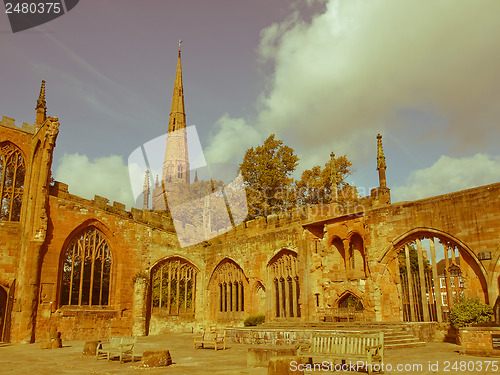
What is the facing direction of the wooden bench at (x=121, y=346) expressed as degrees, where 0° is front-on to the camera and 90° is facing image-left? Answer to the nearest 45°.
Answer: approximately 45°

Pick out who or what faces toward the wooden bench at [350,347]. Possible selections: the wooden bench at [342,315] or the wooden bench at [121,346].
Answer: the wooden bench at [342,315]

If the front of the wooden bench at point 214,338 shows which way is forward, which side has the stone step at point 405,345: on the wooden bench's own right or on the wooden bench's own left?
on the wooden bench's own left

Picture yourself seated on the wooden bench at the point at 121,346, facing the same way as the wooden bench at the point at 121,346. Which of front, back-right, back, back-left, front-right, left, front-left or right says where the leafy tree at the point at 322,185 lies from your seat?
back
